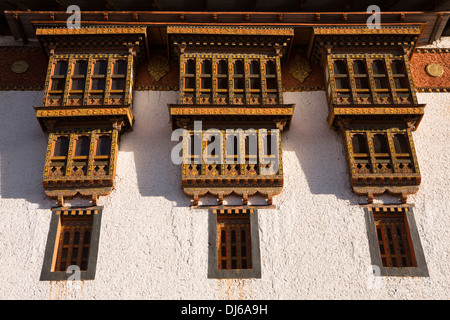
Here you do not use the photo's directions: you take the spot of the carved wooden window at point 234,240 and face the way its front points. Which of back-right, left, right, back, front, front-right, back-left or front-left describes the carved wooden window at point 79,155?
right

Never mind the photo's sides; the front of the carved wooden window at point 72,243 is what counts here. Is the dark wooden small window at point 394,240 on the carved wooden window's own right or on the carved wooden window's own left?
on the carved wooden window's own left

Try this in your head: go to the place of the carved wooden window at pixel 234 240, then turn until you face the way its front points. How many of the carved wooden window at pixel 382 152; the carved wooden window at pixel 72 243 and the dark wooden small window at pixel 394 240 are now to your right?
1

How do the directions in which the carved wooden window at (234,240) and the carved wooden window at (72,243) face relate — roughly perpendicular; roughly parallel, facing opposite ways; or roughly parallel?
roughly parallel

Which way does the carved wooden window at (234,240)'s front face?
toward the camera

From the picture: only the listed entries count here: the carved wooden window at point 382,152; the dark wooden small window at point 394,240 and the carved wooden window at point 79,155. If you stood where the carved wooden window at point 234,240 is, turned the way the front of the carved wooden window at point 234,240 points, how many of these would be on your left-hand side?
2

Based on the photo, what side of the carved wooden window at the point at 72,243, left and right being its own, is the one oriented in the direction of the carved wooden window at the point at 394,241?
left

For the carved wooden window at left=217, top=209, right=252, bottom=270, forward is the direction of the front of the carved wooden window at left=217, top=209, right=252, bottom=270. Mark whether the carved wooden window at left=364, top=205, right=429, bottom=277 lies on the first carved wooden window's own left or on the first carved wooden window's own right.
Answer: on the first carved wooden window's own left

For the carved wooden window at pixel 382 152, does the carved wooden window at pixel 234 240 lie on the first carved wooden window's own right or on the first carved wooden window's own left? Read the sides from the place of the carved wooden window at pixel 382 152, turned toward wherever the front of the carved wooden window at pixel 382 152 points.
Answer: on the first carved wooden window's own right

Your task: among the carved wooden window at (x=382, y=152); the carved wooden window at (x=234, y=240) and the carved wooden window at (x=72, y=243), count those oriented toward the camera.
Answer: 3

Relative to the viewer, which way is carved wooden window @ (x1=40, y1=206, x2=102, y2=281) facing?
toward the camera

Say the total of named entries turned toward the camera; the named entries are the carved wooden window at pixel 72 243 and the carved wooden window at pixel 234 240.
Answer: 2
